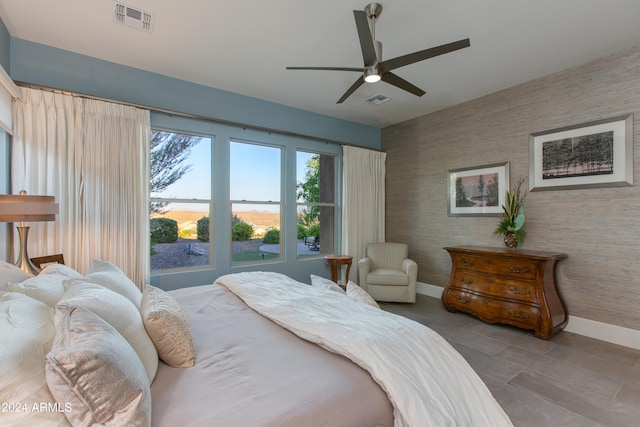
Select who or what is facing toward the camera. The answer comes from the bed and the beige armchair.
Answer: the beige armchair

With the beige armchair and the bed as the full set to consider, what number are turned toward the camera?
1

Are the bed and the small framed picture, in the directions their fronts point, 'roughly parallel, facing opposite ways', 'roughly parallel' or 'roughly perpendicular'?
roughly parallel, facing opposite ways

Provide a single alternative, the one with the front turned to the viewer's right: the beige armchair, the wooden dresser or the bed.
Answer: the bed

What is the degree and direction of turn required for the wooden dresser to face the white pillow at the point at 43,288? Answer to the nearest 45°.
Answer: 0° — it already faces it

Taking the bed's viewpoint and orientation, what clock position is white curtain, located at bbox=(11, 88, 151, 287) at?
The white curtain is roughly at 8 o'clock from the bed.

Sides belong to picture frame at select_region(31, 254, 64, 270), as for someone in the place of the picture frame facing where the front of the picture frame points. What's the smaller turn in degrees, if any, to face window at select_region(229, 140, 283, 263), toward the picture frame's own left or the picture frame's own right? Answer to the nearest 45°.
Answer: approximately 45° to the picture frame's own left

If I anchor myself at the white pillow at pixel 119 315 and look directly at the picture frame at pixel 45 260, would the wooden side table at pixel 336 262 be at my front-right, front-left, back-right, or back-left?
front-right

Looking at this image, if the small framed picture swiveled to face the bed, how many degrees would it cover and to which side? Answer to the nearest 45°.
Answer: approximately 45° to its left

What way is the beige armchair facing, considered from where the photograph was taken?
facing the viewer

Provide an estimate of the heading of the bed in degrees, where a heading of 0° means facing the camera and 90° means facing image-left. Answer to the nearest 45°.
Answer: approximately 270°

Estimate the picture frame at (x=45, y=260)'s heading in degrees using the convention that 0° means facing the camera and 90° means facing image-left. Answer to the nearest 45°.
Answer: approximately 315°

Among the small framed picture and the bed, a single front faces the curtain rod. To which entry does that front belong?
the small framed picture
